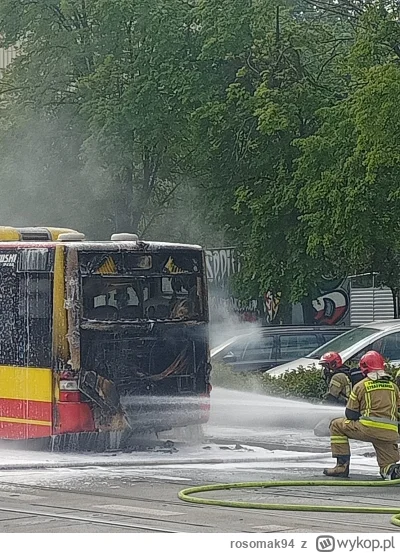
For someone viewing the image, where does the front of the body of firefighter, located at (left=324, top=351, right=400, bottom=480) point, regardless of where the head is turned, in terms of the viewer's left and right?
facing away from the viewer and to the left of the viewer

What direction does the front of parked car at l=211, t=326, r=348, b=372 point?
to the viewer's left

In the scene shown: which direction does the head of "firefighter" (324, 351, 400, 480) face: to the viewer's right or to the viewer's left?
to the viewer's left

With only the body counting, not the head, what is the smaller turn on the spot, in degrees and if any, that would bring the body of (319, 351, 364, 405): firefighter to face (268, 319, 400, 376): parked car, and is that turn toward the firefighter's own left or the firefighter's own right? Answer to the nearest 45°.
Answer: approximately 90° to the firefighter's own right

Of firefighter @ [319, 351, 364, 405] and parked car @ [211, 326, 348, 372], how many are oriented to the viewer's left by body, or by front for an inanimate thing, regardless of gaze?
2

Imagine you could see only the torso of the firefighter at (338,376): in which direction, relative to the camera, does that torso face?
to the viewer's left

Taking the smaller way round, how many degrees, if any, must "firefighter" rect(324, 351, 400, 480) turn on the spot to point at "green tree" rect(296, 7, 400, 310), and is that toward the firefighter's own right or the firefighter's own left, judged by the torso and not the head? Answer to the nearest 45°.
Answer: approximately 45° to the firefighter's own right

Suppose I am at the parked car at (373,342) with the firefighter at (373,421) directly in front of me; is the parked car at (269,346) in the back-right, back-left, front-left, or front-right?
back-right

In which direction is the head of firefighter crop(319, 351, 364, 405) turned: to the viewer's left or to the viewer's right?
to the viewer's left
